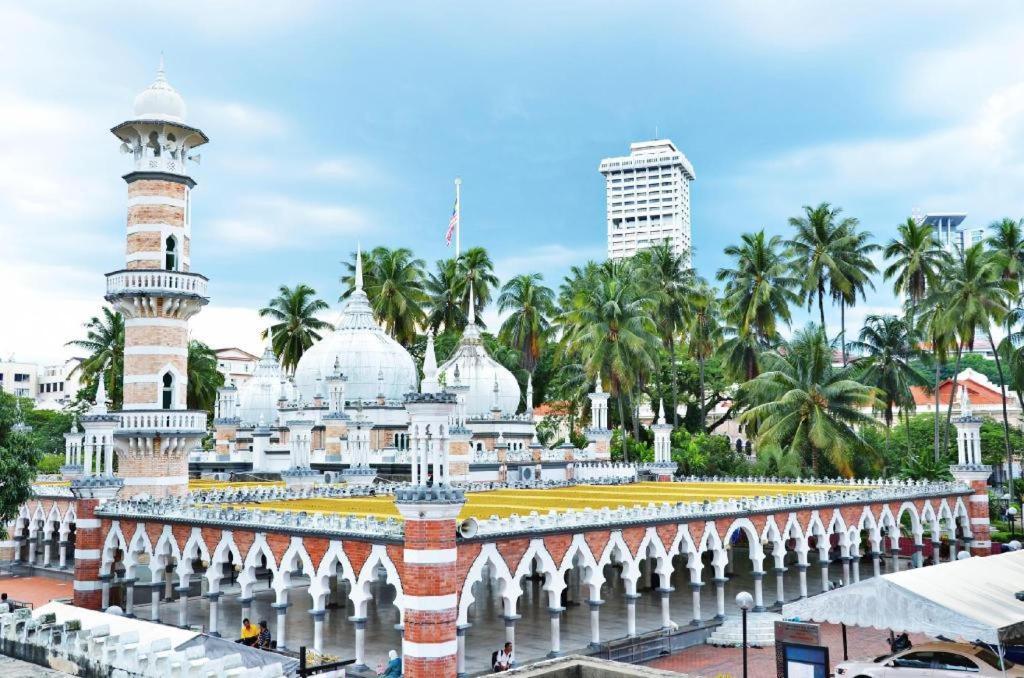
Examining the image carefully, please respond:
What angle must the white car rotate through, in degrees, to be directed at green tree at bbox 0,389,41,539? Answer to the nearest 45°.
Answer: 0° — it already faces it

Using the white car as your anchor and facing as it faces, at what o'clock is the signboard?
The signboard is roughly at 11 o'clock from the white car.

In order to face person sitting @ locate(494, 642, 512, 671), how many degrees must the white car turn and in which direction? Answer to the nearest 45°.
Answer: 0° — it already faces them

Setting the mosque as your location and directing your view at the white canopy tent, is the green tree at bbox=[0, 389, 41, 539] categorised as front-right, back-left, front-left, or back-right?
back-right

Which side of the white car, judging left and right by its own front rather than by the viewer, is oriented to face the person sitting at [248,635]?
front

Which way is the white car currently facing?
to the viewer's left
